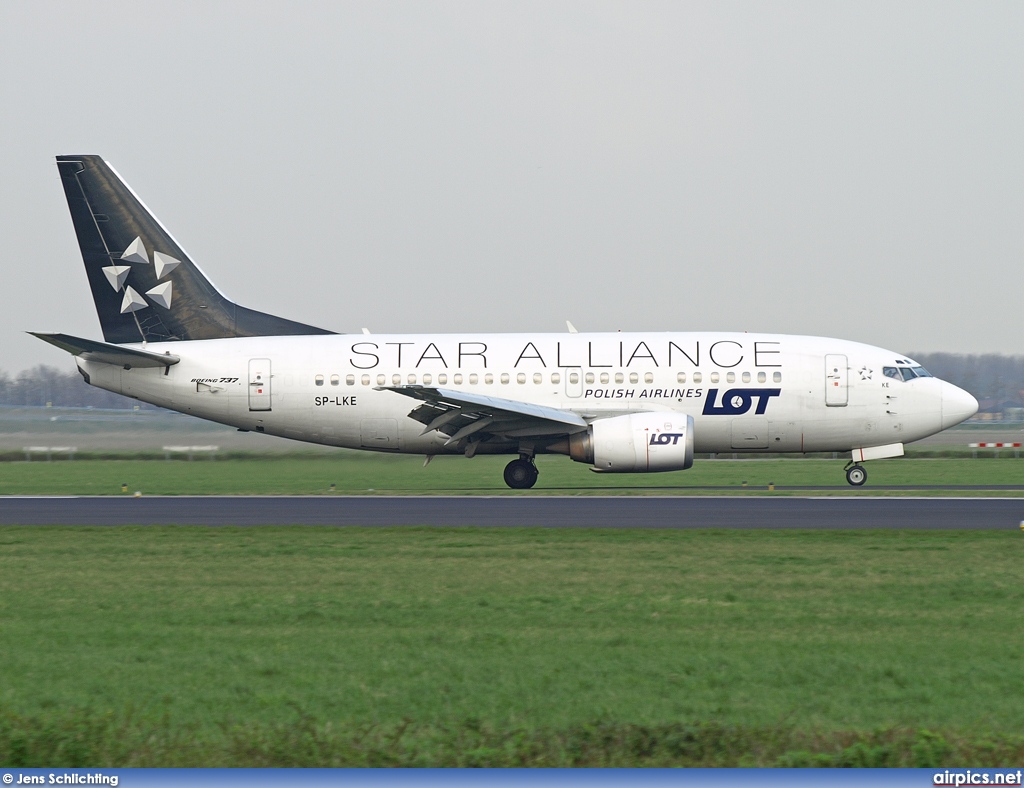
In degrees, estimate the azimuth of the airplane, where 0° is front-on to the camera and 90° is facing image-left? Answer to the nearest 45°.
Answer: approximately 270°
